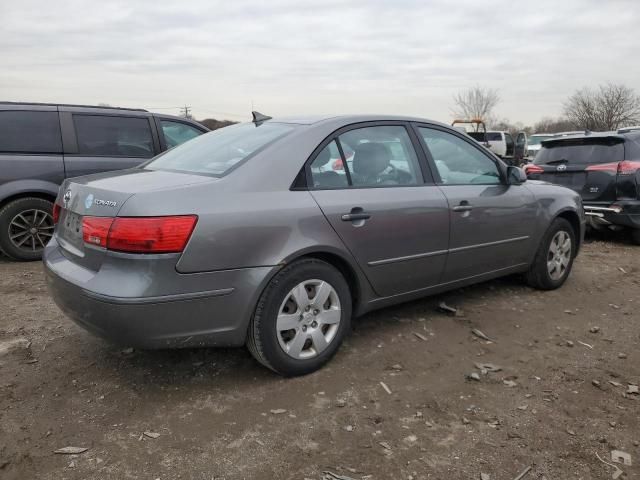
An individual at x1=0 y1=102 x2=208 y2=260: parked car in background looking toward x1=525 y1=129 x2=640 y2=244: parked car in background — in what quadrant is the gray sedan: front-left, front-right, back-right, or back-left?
front-right

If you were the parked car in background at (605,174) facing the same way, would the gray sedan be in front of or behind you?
behind

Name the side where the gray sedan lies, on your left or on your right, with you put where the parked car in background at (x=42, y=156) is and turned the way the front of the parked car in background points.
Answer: on your right

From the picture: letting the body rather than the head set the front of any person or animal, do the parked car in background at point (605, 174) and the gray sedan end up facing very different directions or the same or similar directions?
same or similar directions

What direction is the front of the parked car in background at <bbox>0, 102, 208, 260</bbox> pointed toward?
to the viewer's right

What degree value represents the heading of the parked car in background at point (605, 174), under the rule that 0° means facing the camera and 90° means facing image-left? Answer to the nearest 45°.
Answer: approximately 225°

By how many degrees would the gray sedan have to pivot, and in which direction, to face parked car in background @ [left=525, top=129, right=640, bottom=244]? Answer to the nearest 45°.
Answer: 0° — it already faces it

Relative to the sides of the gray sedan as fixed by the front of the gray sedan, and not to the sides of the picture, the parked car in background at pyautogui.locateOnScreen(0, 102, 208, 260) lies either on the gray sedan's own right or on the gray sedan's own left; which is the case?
on the gray sedan's own left

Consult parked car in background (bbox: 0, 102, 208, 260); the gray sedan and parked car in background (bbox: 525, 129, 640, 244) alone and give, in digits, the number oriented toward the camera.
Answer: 0

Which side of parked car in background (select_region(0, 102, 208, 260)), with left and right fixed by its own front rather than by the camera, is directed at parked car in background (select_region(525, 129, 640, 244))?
front

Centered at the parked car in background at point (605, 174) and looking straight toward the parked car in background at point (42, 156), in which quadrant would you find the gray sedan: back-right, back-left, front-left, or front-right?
front-left

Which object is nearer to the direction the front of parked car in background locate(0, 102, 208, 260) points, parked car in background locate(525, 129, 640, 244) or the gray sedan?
the parked car in background

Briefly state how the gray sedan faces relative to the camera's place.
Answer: facing away from the viewer and to the right of the viewer
